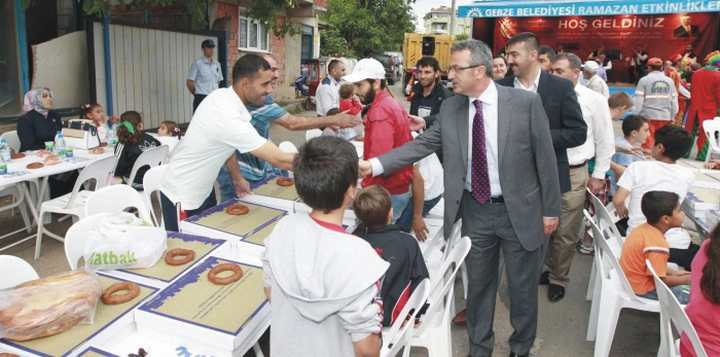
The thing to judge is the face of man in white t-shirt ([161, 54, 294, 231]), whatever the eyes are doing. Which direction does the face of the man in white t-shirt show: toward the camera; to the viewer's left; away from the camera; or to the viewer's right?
to the viewer's right

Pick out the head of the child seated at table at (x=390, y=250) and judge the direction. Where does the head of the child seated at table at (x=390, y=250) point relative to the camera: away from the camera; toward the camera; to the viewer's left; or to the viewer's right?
away from the camera

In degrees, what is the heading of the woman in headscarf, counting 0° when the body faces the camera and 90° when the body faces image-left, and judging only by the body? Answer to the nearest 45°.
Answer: approximately 315°

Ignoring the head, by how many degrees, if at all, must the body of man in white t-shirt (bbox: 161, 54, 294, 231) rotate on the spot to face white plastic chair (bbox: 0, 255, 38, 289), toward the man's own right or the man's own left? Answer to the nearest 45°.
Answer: approximately 135° to the man's own right

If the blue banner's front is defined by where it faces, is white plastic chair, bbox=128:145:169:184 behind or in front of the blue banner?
in front

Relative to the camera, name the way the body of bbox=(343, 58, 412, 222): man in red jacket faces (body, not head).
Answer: to the viewer's left

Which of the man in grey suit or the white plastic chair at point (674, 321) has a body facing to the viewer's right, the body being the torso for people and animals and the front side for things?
the white plastic chair

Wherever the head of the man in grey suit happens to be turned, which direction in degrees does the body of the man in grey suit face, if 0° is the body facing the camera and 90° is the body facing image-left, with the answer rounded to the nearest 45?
approximately 45°

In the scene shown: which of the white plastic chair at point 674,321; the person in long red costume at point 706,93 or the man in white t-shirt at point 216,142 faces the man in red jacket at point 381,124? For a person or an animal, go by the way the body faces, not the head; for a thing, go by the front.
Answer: the man in white t-shirt

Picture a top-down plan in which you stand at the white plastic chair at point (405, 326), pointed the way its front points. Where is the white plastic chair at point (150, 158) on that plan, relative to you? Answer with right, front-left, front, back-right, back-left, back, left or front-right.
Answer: front-right
